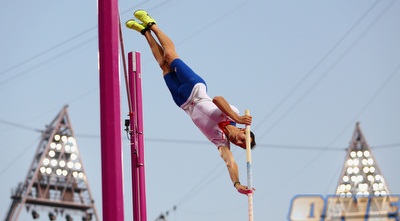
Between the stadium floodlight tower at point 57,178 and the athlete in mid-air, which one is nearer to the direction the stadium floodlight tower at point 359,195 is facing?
the athlete in mid-air

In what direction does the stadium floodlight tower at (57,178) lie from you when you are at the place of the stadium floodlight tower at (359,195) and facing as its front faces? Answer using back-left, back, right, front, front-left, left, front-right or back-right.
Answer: right

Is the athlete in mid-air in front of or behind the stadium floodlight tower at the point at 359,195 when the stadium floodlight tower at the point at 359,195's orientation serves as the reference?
in front

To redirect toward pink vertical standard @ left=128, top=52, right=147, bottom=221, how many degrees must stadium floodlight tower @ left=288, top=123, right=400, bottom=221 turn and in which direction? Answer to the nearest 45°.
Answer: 0° — it already faces it

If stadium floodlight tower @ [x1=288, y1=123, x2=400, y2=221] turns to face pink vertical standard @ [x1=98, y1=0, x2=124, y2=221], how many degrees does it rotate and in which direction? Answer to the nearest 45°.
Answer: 0° — it already faces it

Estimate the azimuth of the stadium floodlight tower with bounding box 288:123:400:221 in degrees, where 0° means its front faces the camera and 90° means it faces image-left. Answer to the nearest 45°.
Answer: approximately 0°
